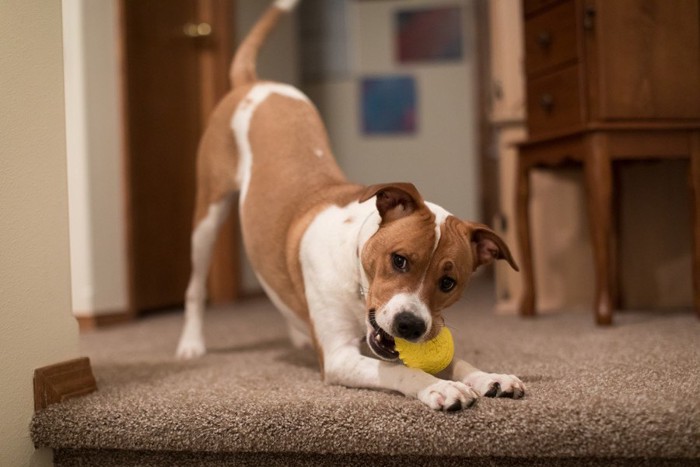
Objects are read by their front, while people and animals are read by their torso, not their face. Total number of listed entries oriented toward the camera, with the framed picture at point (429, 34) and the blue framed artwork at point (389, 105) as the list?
2

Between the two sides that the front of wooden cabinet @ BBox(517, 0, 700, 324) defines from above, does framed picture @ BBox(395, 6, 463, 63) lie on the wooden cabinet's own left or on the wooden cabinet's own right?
on the wooden cabinet's own right

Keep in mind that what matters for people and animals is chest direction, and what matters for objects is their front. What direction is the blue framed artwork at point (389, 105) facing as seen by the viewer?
toward the camera

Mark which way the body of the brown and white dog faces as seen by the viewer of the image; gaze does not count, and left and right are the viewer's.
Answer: facing the viewer and to the right of the viewer

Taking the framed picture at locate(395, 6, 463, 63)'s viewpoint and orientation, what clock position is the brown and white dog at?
The brown and white dog is roughly at 12 o'clock from the framed picture.

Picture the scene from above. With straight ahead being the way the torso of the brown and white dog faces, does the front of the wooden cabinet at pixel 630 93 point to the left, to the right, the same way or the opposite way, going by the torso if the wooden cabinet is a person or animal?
to the right

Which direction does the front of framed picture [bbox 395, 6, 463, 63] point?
toward the camera

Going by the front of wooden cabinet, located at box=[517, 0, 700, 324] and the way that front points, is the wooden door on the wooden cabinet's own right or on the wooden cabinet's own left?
on the wooden cabinet's own right

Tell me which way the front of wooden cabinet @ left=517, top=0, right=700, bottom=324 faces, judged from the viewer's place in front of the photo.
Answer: facing the viewer and to the left of the viewer
